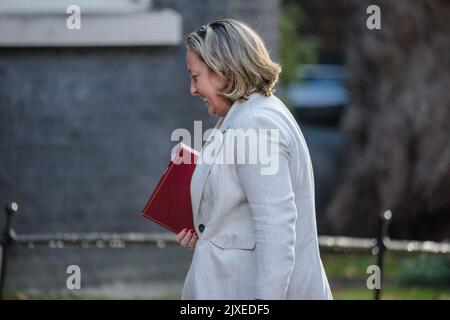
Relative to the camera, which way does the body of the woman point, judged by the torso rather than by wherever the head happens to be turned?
to the viewer's left

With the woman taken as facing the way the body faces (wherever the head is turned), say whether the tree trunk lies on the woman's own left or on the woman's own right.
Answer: on the woman's own right

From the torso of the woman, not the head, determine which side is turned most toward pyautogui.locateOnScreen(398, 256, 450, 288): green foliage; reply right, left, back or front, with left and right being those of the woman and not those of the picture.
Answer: right

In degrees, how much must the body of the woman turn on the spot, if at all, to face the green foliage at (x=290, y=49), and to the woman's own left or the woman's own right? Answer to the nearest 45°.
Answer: approximately 90° to the woman's own right

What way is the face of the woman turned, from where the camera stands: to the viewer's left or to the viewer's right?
to the viewer's left

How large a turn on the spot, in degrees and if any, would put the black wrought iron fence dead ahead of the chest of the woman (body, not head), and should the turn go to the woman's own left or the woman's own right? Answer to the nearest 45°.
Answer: approximately 90° to the woman's own right
